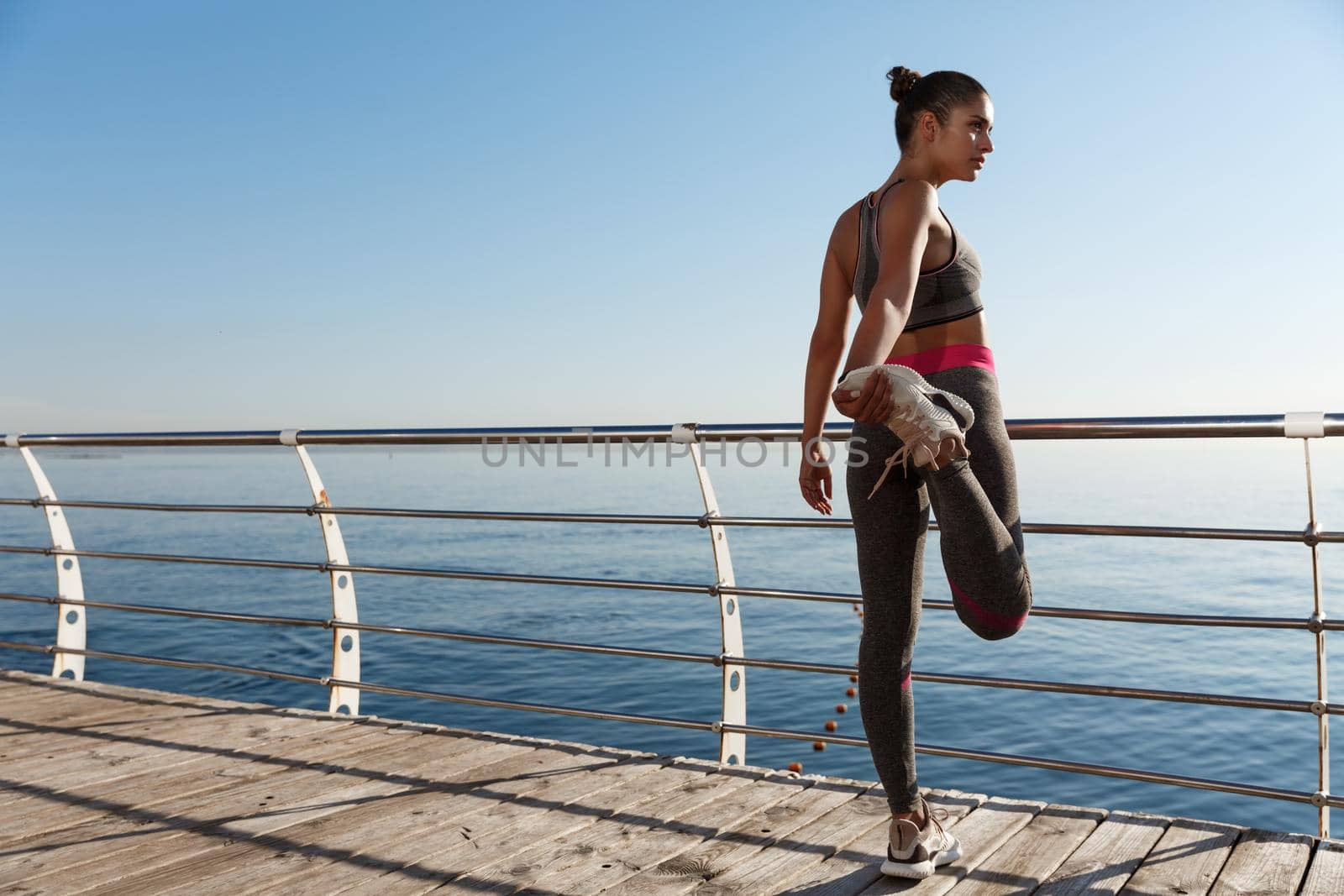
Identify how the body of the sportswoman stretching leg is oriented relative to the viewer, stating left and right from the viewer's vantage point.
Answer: facing away from the viewer and to the right of the viewer
